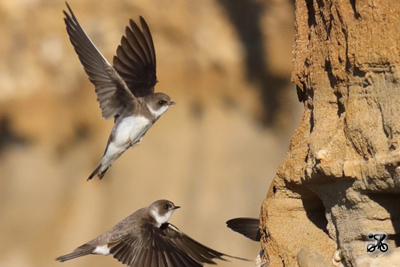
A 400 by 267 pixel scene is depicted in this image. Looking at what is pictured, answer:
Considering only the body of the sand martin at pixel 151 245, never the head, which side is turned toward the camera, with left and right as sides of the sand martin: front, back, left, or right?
right

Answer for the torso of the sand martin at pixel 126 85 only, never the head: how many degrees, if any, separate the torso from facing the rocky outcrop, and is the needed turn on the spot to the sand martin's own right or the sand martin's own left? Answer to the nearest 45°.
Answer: approximately 45° to the sand martin's own right

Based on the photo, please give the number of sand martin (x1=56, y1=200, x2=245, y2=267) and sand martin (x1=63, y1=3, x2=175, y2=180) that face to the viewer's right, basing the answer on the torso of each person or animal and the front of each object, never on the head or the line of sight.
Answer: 2

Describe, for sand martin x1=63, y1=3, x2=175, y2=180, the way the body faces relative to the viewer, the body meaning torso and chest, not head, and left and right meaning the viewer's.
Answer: facing to the right of the viewer

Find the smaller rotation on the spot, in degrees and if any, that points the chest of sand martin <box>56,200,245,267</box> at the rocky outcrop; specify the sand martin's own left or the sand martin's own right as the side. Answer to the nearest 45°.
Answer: approximately 45° to the sand martin's own right
